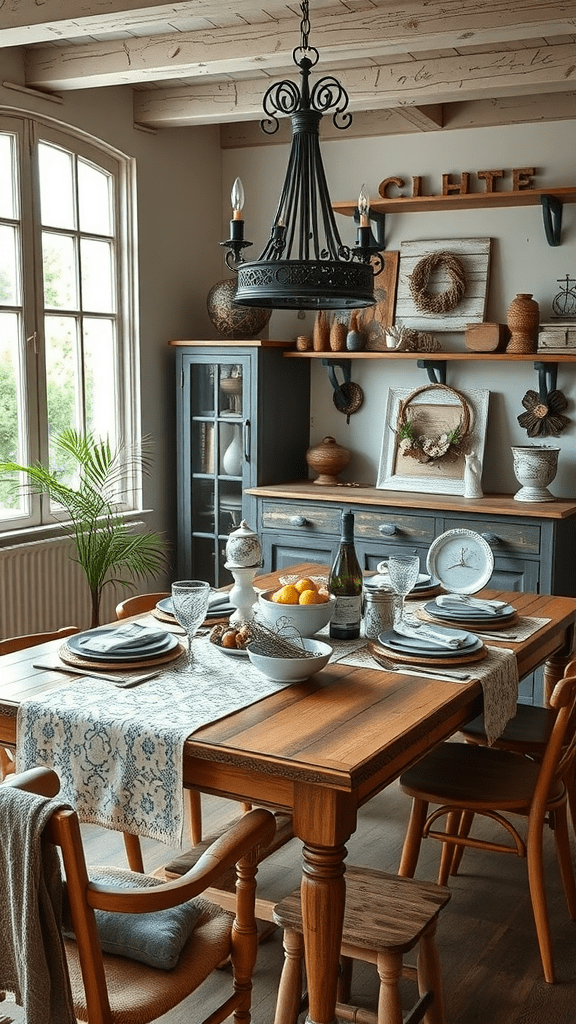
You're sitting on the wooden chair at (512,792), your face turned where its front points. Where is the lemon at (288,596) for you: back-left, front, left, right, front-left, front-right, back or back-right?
front-left

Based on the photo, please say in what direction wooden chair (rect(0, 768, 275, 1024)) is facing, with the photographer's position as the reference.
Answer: facing away from the viewer and to the right of the viewer

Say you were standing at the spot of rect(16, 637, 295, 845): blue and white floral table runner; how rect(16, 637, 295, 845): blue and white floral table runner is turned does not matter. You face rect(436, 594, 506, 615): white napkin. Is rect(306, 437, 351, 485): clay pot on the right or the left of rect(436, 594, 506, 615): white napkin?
left

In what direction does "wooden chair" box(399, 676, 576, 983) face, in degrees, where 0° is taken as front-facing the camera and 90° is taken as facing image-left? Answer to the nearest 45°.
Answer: approximately 135°

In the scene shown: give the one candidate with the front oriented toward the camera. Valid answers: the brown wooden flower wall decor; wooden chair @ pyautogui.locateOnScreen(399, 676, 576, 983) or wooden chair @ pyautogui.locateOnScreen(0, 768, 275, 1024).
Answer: the brown wooden flower wall decor

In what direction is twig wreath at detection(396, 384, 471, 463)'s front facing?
toward the camera

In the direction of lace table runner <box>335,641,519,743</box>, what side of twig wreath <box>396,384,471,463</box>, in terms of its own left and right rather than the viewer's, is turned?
front

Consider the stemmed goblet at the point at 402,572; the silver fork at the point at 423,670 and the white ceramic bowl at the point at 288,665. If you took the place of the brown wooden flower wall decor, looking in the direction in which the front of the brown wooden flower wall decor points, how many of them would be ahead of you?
3

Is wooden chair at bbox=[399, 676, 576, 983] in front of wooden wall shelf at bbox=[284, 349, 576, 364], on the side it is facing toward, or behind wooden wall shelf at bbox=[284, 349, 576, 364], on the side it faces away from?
in front

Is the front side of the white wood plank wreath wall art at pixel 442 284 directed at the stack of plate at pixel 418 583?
yes

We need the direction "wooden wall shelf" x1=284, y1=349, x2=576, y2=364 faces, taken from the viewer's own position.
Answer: facing the viewer

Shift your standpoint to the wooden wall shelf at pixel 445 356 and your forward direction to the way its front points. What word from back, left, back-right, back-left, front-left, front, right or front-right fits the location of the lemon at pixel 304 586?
front

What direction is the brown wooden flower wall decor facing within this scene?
toward the camera

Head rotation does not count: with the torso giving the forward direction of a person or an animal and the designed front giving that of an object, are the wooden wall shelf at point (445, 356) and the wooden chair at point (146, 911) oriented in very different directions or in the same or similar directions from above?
very different directions

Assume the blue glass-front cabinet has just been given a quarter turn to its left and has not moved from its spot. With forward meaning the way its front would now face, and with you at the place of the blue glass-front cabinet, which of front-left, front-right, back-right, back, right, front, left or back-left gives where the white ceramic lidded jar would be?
front-right
